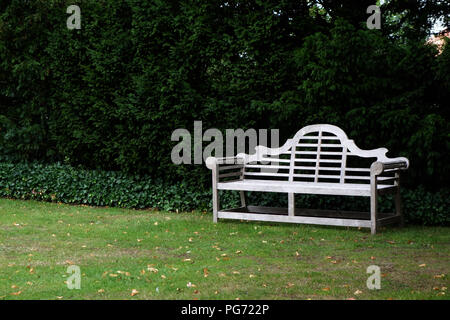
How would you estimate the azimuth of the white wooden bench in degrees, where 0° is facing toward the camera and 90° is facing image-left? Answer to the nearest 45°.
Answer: approximately 45°
